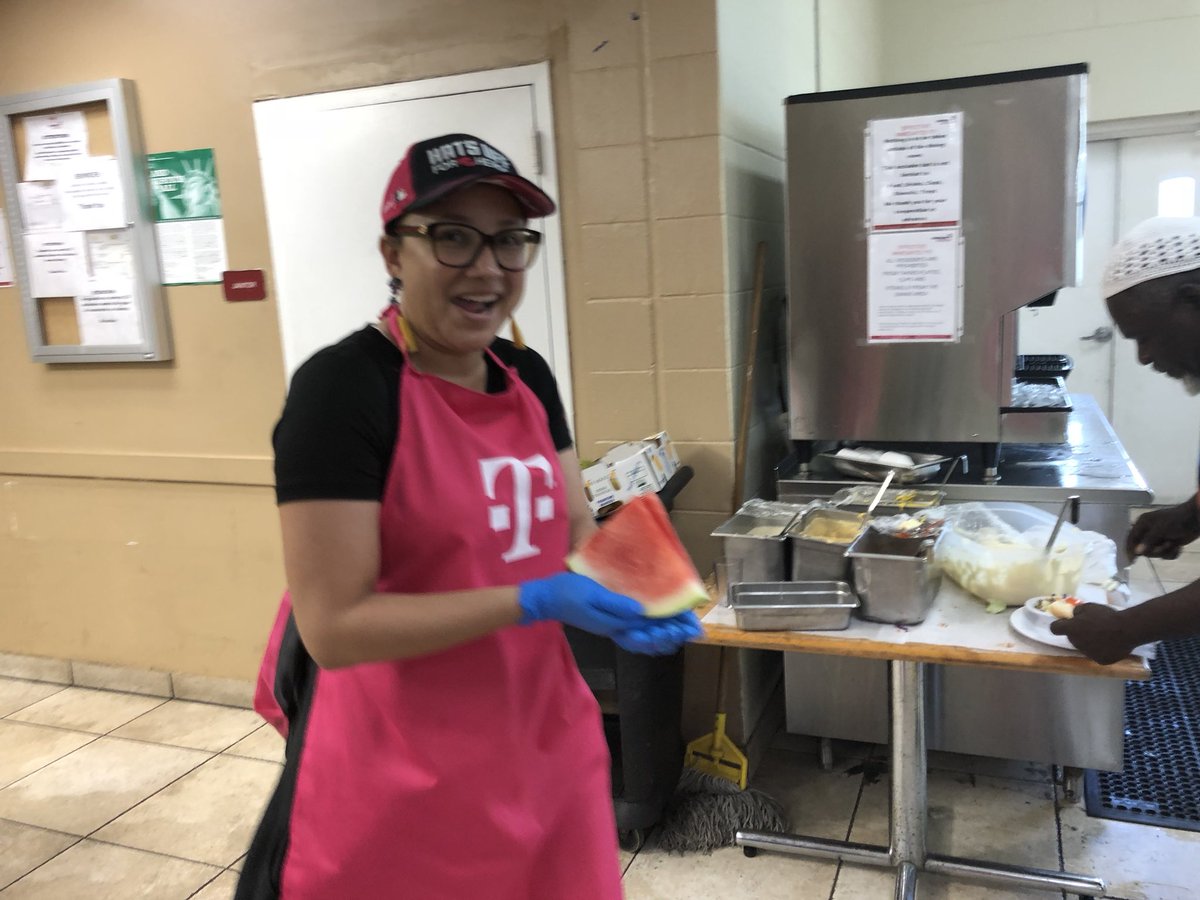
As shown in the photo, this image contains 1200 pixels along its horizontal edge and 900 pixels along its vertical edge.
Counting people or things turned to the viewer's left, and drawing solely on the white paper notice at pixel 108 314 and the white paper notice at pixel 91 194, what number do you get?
0

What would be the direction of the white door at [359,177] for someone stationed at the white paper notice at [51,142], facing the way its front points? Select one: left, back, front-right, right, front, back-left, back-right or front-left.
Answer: front-left

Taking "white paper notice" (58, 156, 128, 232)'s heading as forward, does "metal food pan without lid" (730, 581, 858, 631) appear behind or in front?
in front

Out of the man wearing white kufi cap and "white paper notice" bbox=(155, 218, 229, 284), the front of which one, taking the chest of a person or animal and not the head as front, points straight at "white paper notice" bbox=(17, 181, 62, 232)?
the man wearing white kufi cap

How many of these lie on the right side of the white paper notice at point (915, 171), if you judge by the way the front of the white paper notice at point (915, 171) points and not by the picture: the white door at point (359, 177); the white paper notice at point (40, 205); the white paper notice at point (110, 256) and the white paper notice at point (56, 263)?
4

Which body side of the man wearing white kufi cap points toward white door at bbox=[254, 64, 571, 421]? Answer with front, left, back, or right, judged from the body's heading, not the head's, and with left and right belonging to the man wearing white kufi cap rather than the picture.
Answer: front

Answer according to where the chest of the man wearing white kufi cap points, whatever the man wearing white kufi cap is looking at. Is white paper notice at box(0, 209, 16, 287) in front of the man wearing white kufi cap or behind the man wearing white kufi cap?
in front

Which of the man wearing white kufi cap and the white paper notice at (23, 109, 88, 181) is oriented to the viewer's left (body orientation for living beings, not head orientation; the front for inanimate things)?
the man wearing white kufi cap

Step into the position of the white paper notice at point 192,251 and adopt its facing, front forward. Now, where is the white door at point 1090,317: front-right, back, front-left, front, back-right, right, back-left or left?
left

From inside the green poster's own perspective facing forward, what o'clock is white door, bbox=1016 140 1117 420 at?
The white door is roughly at 9 o'clock from the green poster.
